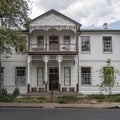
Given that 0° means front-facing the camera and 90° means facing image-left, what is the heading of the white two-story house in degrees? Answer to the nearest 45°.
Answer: approximately 0°

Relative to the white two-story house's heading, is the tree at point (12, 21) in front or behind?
in front

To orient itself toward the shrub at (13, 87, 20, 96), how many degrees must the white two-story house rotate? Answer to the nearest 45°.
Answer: approximately 45° to its right
